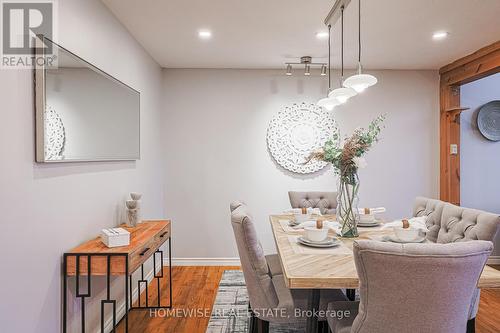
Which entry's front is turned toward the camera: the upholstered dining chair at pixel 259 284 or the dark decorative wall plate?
the dark decorative wall plate

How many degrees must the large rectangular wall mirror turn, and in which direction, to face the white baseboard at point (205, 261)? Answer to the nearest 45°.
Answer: approximately 90° to its left

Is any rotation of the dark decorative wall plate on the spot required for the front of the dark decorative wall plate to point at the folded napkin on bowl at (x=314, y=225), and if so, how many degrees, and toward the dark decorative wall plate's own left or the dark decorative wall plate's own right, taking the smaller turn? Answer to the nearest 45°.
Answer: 0° — it already faces it

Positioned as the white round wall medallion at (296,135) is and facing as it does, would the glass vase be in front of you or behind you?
in front

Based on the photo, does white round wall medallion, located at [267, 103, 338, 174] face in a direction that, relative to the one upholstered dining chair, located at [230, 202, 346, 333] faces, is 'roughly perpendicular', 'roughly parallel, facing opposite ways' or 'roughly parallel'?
roughly perpendicular

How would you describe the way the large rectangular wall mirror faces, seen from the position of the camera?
facing the viewer and to the right of the viewer

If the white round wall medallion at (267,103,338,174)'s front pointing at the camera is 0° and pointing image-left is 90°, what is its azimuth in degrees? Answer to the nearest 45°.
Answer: approximately 0°

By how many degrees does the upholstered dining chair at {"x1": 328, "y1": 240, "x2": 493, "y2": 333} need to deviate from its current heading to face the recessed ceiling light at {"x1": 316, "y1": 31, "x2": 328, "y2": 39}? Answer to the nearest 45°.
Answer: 0° — it already faces it

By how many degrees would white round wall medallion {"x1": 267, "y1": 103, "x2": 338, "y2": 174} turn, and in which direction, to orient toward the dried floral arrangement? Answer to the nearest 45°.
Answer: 0° — it already faces it

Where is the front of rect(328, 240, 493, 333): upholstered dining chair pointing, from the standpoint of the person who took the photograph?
facing away from the viewer and to the left of the viewer

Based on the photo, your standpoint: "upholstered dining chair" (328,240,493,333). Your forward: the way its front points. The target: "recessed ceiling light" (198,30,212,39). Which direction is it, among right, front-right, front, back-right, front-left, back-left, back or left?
front

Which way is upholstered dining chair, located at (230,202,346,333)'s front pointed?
to the viewer's right

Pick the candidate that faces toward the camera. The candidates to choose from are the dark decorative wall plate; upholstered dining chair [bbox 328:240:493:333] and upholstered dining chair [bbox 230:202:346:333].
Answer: the dark decorative wall plate

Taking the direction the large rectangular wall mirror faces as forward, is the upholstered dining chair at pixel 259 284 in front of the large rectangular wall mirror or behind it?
in front

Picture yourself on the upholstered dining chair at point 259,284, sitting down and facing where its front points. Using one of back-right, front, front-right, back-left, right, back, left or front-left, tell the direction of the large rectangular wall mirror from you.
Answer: back

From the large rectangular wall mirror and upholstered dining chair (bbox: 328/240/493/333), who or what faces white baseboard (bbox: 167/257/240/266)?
the upholstered dining chair

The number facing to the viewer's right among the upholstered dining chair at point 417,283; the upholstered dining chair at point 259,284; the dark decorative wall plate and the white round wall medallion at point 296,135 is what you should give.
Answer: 1

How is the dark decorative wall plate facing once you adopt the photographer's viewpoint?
facing the viewer
